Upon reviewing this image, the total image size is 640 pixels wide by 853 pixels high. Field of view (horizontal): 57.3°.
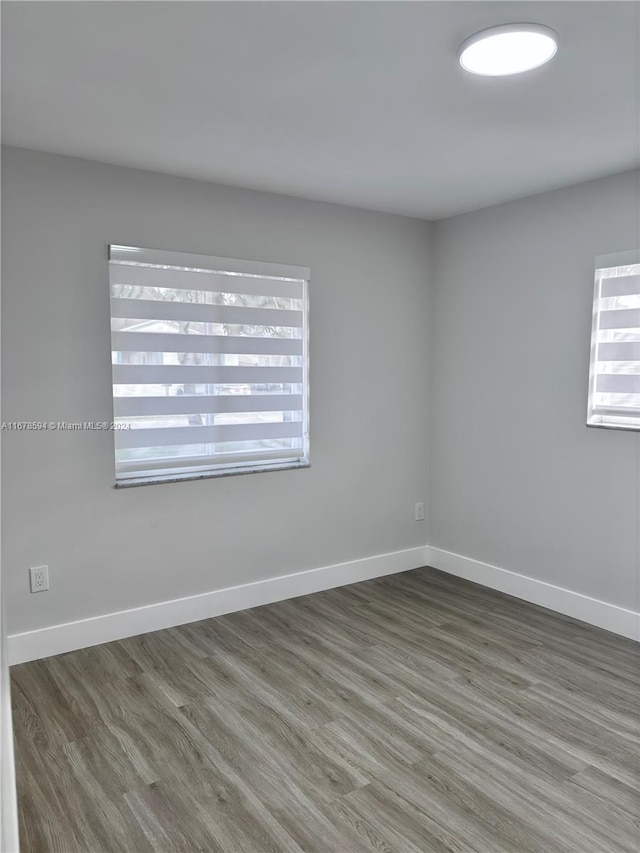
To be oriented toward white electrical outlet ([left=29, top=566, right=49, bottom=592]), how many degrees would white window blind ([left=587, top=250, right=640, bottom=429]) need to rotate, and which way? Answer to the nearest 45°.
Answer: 0° — it already faces it

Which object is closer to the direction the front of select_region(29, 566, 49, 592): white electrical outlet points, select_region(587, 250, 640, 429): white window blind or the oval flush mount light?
the oval flush mount light

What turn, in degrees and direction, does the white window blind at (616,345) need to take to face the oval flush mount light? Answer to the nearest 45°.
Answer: approximately 45° to its left

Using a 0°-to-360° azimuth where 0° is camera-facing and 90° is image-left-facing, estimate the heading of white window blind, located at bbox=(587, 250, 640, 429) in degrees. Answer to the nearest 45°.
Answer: approximately 45°

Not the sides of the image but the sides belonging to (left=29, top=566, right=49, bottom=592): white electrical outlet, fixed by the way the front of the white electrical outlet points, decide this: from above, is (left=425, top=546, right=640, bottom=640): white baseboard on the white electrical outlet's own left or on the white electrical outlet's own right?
on the white electrical outlet's own left

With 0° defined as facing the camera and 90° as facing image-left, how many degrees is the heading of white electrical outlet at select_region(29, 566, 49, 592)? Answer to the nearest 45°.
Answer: approximately 0°

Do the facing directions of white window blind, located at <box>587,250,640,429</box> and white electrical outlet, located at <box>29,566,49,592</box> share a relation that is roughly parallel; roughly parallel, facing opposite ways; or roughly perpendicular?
roughly perpendicular

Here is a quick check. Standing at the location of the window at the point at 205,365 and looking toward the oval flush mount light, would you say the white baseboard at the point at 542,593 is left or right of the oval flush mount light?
left

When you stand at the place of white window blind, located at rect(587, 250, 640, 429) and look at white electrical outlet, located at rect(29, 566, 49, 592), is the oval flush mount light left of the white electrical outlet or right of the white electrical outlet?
left

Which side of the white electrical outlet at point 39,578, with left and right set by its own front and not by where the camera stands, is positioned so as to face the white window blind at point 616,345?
left
